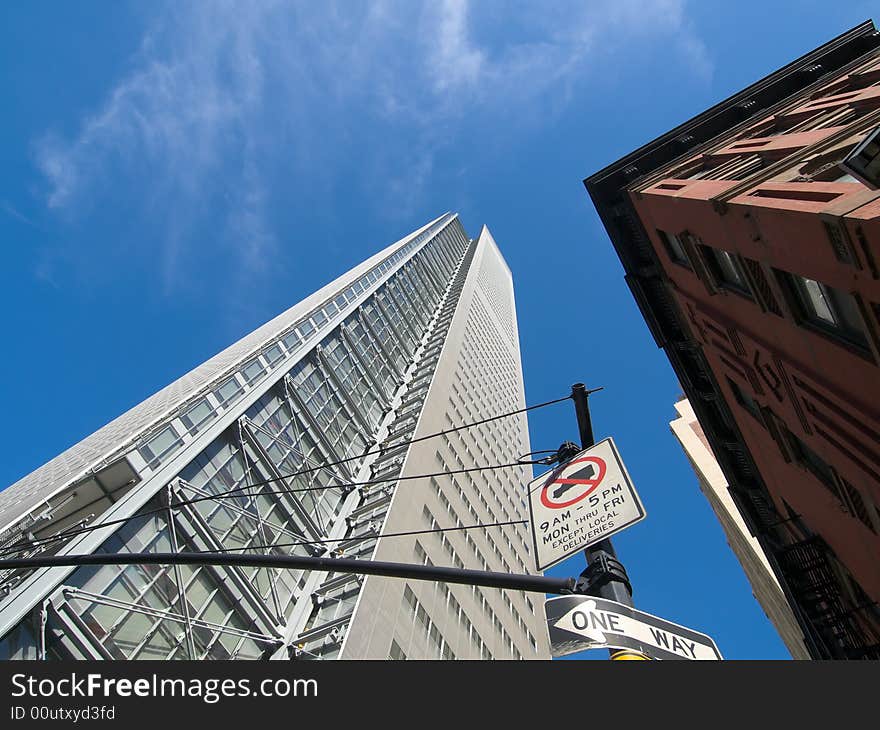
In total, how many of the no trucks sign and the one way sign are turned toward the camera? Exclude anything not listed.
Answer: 2

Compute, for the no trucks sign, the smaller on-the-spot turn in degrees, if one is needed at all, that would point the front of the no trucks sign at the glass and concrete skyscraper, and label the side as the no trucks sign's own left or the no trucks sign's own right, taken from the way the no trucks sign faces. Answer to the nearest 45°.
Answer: approximately 135° to the no trucks sign's own right

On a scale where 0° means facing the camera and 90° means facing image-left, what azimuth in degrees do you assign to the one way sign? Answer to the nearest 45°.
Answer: approximately 0°

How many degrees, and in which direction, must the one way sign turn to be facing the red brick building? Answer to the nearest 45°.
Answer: approximately 135° to its left
